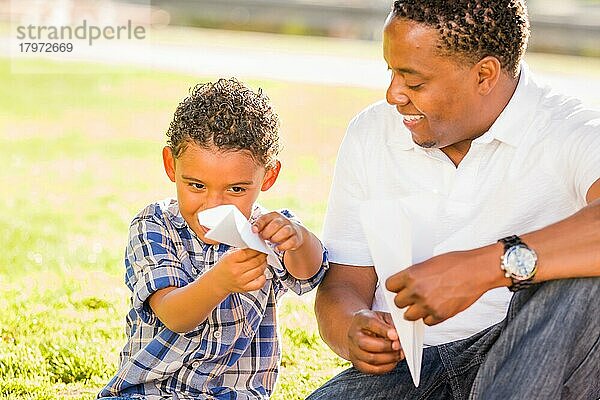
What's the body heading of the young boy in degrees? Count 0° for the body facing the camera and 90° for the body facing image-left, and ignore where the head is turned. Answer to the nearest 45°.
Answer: approximately 0°

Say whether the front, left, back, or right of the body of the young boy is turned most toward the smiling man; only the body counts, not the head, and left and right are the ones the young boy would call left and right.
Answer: left
